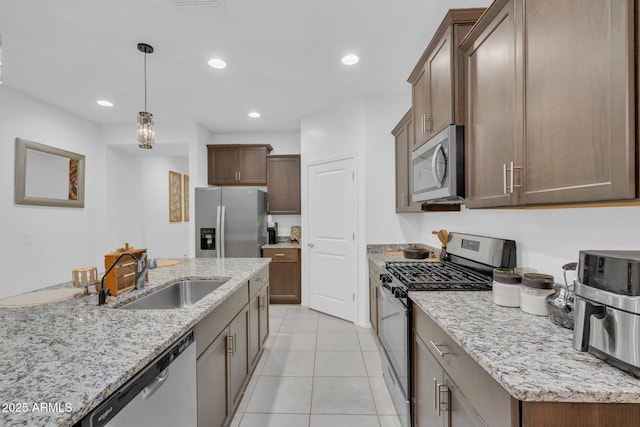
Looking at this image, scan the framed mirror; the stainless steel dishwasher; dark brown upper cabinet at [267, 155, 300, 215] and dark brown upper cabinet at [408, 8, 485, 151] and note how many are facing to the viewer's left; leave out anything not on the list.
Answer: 1

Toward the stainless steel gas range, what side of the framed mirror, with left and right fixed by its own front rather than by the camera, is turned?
front

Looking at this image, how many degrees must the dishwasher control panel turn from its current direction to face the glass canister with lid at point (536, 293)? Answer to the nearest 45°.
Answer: approximately 45° to its left

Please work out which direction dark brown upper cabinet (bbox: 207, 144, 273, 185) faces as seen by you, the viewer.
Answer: facing the viewer

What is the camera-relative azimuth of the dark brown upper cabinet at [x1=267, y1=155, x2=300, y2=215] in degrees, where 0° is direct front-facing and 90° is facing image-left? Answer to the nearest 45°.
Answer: approximately 0°

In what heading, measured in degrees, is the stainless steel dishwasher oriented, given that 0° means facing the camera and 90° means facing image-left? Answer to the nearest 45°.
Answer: approximately 315°

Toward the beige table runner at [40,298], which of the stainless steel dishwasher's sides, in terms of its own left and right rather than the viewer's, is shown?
back

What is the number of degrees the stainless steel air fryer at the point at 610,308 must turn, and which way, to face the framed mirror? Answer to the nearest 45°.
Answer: approximately 45° to its right

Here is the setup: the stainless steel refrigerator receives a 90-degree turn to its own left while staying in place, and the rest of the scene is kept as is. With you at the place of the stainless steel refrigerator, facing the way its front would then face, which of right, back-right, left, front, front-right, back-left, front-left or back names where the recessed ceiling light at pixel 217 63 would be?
right

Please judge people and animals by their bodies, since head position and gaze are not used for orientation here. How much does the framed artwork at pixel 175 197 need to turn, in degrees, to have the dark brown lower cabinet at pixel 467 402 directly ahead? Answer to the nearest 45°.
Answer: approximately 45° to its right
